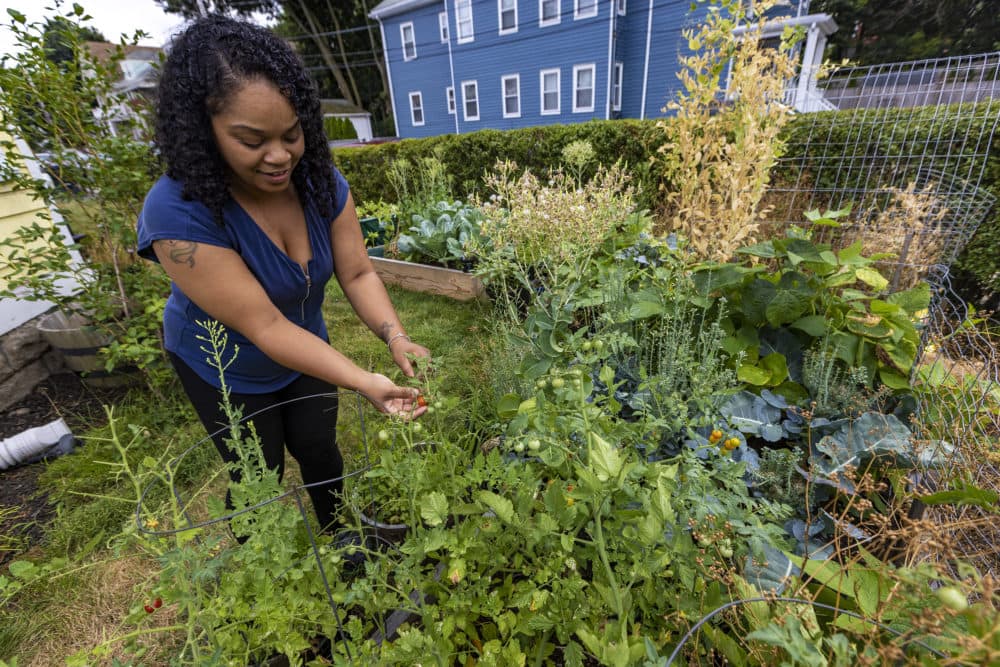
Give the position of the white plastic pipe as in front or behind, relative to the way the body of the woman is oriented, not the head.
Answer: behind

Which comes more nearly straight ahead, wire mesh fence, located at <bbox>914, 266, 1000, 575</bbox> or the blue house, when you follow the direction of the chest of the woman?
the wire mesh fence

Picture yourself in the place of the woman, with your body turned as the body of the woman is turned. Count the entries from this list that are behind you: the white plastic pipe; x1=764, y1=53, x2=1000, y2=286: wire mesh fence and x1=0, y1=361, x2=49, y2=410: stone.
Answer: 2

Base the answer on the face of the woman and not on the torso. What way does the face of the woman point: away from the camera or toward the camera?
toward the camera

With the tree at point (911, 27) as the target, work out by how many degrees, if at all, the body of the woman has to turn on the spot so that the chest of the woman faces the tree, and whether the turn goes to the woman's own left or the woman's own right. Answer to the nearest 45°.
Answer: approximately 90° to the woman's own left

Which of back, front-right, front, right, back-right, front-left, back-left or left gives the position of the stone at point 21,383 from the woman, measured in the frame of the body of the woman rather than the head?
back

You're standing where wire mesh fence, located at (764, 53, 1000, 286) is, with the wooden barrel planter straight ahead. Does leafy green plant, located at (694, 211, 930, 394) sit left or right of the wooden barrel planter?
left

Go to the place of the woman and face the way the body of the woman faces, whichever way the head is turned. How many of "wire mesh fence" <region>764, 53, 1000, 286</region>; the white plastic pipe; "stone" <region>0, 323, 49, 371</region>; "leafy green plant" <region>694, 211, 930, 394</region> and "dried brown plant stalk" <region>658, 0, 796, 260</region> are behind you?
2

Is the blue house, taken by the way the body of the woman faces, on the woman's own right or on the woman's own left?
on the woman's own left

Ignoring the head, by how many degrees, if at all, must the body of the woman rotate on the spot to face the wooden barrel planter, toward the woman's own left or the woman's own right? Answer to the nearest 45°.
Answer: approximately 180°

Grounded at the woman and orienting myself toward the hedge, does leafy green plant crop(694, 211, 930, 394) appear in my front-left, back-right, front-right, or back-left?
front-right

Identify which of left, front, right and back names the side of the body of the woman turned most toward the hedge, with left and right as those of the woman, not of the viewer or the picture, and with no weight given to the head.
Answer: left

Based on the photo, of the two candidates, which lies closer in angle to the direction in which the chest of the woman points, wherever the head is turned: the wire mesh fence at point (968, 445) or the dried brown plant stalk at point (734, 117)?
the wire mesh fence

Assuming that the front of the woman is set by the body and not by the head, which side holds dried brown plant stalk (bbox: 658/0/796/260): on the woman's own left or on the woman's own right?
on the woman's own left

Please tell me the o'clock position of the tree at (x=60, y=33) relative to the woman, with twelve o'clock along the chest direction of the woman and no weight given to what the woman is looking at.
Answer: The tree is roughly at 7 o'clock from the woman.

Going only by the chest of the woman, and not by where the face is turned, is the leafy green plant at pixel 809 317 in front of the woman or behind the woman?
in front
